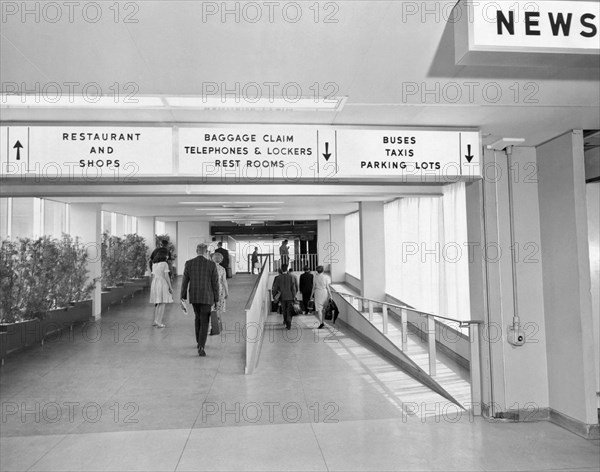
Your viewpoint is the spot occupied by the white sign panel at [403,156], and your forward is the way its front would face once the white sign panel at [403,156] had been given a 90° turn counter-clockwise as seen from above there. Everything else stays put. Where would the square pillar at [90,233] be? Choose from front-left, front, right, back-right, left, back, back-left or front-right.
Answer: back-left

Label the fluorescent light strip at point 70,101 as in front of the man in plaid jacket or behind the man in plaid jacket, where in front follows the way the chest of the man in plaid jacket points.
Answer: behind

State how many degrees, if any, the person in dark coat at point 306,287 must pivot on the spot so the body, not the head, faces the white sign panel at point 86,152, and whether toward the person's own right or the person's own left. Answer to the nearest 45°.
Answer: approximately 180°

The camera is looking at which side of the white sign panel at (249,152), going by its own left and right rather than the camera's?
front

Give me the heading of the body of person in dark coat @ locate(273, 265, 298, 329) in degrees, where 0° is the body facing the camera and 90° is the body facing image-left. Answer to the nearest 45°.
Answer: approximately 180°

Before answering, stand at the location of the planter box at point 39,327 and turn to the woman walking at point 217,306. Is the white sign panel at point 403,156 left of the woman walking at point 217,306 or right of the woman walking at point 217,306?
right

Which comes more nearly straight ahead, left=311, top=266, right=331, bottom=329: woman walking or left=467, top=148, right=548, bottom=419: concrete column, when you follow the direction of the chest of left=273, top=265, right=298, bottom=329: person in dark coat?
the woman walking

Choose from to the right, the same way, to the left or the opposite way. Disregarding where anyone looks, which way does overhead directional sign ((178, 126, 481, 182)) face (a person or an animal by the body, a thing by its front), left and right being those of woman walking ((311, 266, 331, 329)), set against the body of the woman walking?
the opposite way

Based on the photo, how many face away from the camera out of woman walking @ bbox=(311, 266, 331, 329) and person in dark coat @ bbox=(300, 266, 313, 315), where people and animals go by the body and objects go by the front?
2

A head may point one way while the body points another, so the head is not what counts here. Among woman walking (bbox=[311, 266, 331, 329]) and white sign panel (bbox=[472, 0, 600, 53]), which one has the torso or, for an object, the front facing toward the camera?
the white sign panel

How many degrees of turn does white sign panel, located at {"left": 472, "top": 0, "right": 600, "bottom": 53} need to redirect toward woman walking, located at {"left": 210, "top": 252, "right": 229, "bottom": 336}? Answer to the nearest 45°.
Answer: approximately 135° to its right

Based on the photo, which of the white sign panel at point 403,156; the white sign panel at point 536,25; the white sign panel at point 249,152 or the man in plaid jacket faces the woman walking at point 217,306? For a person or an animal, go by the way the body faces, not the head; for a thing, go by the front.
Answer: the man in plaid jacket

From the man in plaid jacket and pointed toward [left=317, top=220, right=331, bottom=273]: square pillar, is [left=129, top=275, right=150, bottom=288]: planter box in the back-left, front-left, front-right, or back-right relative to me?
front-left

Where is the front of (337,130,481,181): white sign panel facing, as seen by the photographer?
facing the viewer

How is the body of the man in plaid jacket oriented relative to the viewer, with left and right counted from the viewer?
facing away from the viewer

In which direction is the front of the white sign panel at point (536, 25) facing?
toward the camera

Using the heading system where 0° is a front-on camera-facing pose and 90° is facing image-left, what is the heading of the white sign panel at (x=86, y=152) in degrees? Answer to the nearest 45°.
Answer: approximately 0°

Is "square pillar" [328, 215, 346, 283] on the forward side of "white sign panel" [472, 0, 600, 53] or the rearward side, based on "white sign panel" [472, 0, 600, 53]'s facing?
on the rearward side

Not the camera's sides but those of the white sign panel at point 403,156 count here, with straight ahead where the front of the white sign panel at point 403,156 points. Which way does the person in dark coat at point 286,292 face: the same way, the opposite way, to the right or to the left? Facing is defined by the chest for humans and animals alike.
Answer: the opposite way
